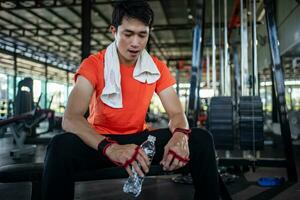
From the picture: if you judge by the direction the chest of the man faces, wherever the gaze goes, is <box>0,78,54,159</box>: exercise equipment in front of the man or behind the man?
behind

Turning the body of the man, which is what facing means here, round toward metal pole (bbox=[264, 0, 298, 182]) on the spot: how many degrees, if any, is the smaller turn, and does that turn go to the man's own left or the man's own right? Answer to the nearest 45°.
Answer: approximately 135° to the man's own left

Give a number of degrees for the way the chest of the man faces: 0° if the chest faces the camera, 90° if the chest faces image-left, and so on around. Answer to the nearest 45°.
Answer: approximately 0°

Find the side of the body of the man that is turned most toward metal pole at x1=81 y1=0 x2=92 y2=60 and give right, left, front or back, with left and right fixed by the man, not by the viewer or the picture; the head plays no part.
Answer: back
